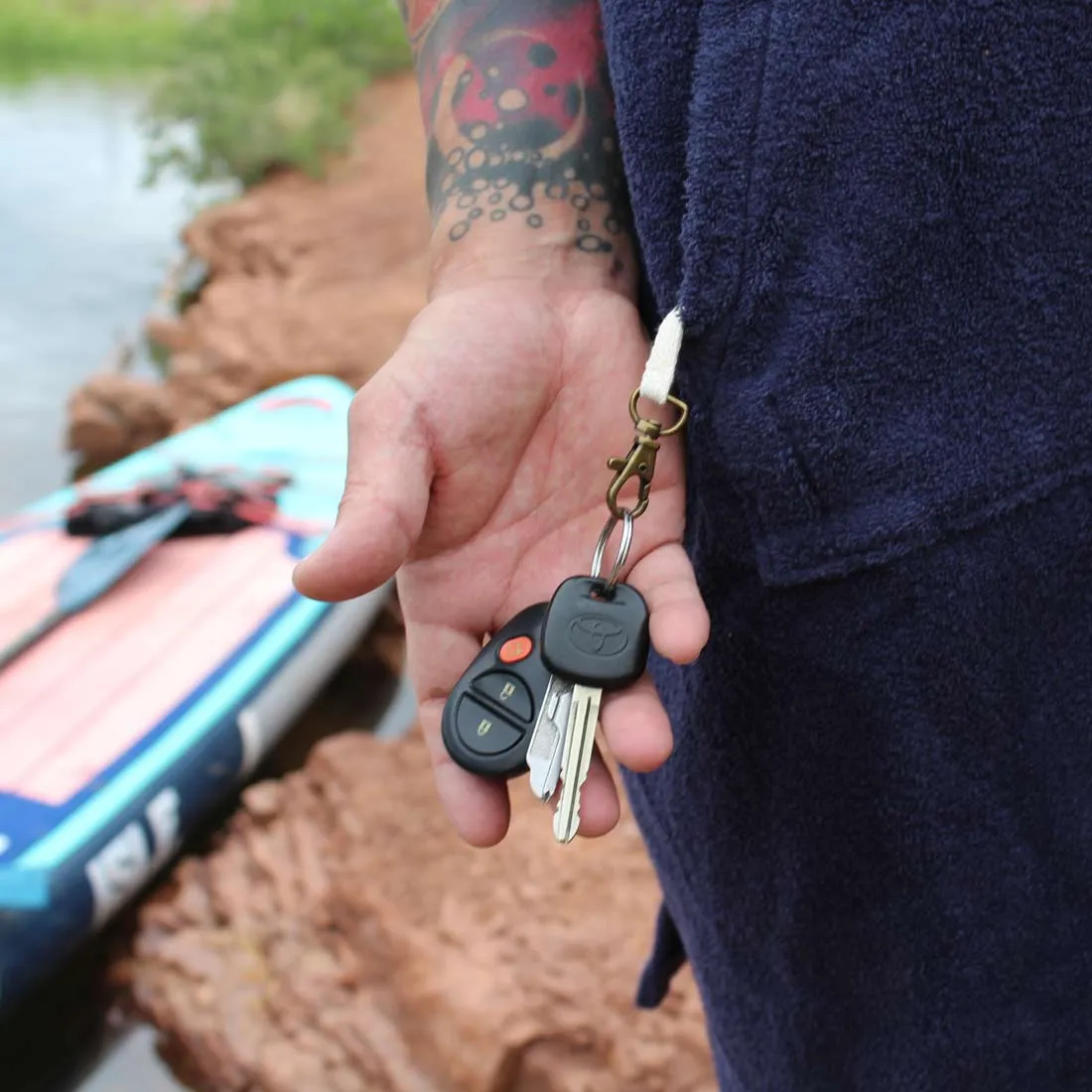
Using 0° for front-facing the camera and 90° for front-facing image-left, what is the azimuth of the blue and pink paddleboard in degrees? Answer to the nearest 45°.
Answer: approximately 225°
